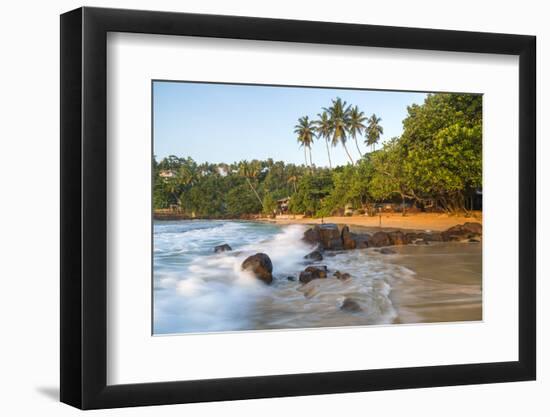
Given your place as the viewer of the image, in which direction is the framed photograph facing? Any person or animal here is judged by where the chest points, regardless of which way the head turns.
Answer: facing the viewer and to the right of the viewer
